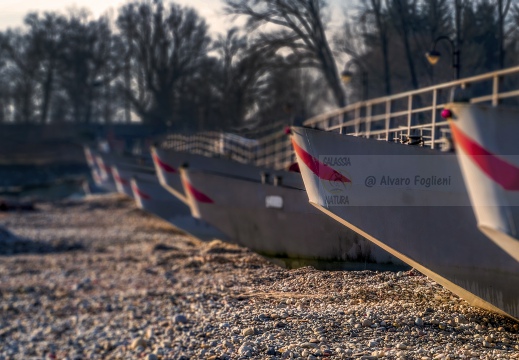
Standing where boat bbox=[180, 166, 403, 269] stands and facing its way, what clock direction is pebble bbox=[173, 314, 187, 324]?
The pebble is roughly at 12 o'clock from the boat.

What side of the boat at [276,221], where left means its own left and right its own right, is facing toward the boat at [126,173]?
right

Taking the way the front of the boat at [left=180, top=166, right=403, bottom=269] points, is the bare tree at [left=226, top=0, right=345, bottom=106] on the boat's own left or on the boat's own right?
on the boat's own right

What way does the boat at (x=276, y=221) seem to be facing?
to the viewer's left

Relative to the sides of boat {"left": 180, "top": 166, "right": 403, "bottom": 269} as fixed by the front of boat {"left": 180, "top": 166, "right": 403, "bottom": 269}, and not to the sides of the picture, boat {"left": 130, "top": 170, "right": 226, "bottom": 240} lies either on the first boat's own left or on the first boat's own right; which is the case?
on the first boat's own right

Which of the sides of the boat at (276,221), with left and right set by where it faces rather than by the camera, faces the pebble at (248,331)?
left

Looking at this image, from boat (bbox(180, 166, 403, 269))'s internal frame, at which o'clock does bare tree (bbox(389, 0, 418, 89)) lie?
The bare tree is roughly at 4 o'clock from the boat.
